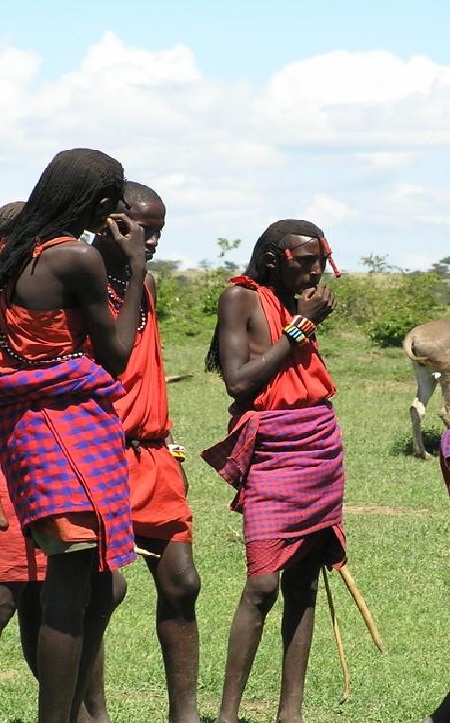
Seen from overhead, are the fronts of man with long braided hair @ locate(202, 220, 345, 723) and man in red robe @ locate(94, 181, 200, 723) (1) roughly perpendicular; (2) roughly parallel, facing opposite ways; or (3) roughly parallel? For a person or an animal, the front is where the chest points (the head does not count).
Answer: roughly parallel

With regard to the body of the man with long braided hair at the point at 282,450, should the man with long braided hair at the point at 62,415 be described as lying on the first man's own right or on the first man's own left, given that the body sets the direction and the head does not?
on the first man's own right

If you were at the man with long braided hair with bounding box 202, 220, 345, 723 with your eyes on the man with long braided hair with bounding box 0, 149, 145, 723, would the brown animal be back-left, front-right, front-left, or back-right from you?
back-right

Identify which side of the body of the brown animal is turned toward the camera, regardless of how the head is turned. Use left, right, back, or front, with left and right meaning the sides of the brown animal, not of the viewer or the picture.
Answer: right

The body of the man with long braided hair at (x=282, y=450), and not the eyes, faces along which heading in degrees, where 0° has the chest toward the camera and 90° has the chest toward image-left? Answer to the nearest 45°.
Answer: approximately 315°

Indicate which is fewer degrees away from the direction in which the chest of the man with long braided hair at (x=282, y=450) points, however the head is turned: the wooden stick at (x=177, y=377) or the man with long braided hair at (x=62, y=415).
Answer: the man with long braided hair

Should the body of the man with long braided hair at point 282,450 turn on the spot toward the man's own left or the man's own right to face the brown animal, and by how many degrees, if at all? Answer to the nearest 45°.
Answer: approximately 135° to the man's own left

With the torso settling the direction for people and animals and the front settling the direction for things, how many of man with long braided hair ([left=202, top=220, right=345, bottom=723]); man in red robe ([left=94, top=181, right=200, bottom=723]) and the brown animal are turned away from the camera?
0
